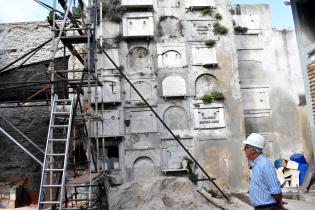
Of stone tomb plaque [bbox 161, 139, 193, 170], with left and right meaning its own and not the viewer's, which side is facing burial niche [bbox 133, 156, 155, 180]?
right

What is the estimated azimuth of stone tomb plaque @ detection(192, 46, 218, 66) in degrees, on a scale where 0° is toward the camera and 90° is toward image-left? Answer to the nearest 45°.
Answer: approximately 0°

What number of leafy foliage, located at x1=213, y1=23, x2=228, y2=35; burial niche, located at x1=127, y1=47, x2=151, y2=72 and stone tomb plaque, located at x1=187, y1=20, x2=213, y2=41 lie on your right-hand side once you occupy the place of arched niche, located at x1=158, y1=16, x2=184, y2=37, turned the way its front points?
1

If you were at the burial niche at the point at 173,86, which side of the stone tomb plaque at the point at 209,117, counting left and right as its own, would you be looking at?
right

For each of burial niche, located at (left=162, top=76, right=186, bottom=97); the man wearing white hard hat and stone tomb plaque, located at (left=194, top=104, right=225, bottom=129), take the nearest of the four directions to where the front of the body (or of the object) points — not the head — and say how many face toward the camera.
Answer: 2

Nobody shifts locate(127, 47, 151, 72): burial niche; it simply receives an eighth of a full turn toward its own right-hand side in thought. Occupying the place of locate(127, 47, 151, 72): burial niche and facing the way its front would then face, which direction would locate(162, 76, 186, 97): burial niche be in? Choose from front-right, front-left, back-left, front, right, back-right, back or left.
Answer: back-left
